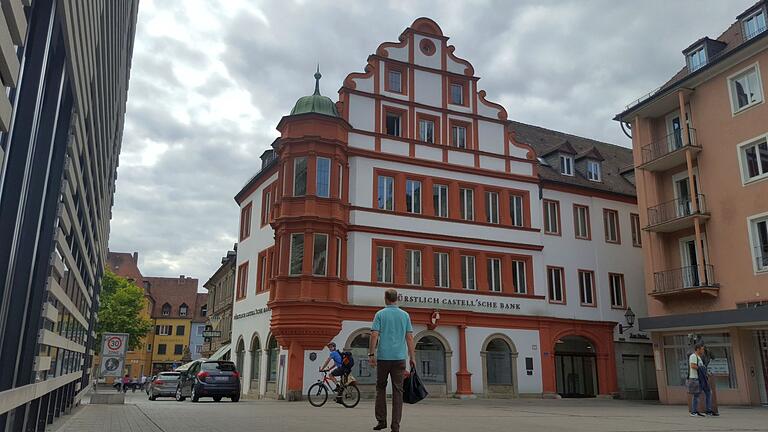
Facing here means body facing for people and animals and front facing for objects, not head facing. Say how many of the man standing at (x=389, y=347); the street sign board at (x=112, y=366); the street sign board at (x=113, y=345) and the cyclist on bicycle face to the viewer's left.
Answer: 1

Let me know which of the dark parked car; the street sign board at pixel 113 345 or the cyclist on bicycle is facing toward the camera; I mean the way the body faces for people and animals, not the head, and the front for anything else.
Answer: the street sign board

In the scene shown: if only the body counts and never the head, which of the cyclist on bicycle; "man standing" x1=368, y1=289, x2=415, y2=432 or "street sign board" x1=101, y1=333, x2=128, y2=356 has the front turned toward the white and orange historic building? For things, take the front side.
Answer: the man standing

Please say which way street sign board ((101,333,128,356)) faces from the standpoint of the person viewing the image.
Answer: facing the viewer

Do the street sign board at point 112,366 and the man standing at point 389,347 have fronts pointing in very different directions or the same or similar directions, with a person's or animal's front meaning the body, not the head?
very different directions

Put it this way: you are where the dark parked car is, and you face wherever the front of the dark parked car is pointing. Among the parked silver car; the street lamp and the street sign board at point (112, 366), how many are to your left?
1

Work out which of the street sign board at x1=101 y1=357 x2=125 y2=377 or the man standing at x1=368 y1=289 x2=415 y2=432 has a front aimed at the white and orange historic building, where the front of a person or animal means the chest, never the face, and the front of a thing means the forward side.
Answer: the man standing

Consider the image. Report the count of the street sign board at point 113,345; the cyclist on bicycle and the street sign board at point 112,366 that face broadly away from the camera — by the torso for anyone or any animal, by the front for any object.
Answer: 0

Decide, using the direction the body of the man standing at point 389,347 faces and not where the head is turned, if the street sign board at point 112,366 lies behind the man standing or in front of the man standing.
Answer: in front

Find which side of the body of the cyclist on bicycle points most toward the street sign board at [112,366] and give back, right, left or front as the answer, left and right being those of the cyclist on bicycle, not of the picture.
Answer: front

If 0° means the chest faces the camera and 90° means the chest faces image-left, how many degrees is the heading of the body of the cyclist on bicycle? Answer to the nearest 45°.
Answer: approximately 90°

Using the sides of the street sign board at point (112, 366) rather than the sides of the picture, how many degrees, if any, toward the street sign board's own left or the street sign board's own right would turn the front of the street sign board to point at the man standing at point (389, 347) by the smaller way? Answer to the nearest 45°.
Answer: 0° — it already faces them

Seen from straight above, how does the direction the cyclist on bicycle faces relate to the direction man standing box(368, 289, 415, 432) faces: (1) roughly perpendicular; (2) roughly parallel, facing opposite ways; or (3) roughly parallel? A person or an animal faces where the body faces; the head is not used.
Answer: roughly perpendicular

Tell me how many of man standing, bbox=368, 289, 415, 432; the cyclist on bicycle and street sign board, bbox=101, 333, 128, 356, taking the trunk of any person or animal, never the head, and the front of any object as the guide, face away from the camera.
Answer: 1
